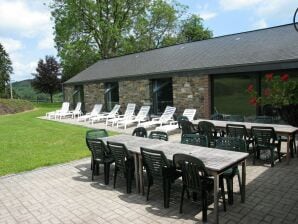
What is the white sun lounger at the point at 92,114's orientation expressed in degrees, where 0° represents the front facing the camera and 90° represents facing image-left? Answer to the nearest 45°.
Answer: approximately 45°

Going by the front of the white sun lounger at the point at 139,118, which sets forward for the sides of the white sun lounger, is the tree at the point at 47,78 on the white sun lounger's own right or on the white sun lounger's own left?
on the white sun lounger's own right

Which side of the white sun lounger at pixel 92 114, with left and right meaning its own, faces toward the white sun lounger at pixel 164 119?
left

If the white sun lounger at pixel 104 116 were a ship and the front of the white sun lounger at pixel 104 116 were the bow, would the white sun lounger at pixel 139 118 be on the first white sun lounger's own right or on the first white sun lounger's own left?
on the first white sun lounger's own left

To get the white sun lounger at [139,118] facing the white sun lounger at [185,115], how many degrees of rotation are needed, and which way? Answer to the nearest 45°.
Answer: approximately 90° to its left

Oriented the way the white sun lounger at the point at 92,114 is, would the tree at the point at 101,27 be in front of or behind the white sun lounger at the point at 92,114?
behind

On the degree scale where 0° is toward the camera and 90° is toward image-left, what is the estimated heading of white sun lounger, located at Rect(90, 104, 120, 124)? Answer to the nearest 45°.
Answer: approximately 45°

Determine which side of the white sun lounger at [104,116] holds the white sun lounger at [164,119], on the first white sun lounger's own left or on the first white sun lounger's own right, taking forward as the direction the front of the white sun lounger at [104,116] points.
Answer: on the first white sun lounger's own left

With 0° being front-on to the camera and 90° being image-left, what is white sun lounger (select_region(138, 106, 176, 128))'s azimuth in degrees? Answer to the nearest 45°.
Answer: approximately 45°

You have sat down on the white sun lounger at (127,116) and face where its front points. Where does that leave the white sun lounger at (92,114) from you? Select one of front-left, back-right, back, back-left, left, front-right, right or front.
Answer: right
